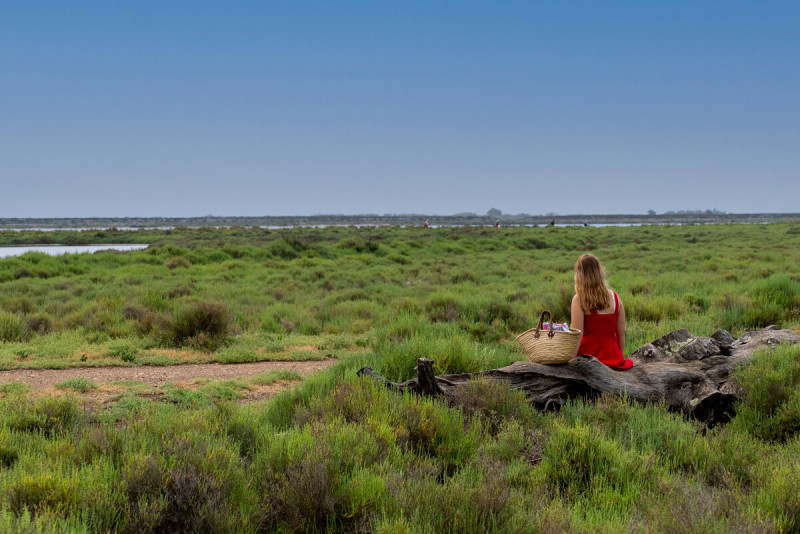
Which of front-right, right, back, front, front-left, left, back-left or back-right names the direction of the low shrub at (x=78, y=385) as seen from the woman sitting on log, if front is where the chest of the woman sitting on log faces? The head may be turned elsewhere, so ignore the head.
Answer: left

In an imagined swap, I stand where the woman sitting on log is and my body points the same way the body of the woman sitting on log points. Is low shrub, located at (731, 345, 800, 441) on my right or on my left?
on my right

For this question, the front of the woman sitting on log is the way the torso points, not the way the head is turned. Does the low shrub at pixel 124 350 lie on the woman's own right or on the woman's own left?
on the woman's own left

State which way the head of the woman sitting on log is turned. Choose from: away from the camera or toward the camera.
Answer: away from the camera

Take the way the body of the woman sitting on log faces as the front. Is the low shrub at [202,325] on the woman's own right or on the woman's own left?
on the woman's own left

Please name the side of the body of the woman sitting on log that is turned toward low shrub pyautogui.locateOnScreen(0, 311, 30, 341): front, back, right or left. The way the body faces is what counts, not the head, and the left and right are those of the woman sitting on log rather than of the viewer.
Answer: left

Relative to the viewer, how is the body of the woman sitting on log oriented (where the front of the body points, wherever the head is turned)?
away from the camera
